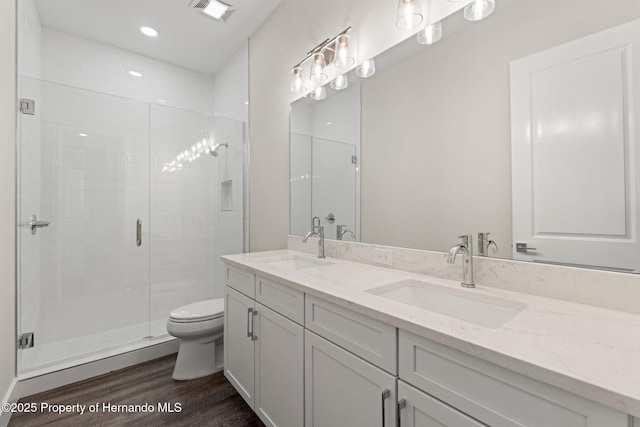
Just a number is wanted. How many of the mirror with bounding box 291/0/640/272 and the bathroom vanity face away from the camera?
0

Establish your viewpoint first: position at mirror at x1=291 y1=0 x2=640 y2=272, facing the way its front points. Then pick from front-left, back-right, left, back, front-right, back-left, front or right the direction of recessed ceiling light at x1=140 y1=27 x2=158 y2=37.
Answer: front-right

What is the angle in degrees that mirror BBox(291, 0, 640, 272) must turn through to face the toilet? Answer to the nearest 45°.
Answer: approximately 45° to its right

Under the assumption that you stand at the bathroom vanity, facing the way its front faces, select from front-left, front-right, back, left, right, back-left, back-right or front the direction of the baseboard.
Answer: front-right

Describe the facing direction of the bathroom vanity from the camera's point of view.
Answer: facing the viewer and to the left of the viewer
